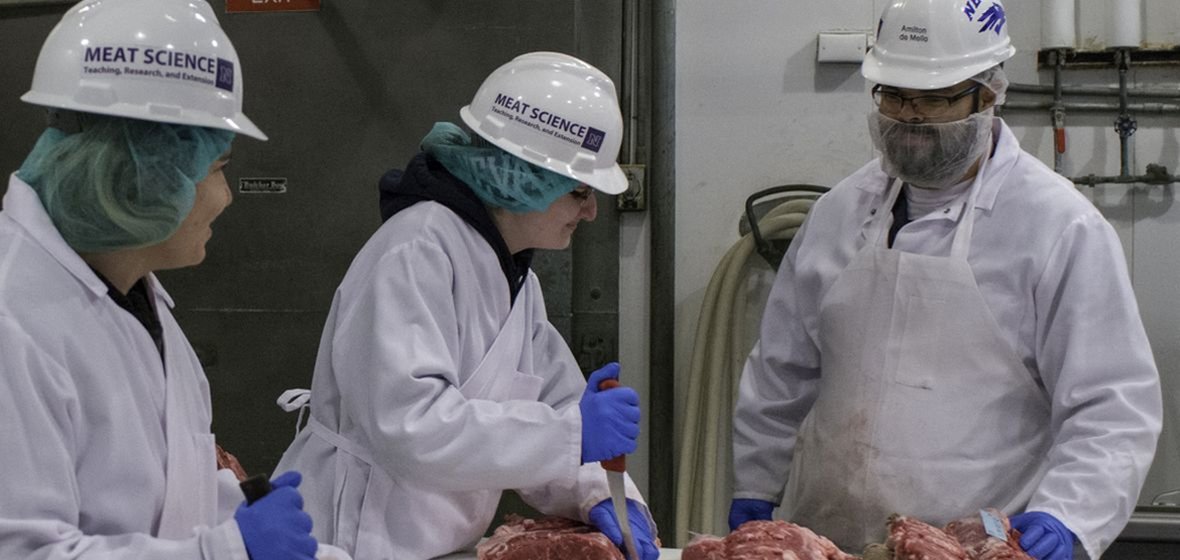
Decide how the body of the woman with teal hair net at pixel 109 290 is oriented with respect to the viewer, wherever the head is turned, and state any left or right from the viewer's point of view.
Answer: facing to the right of the viewer

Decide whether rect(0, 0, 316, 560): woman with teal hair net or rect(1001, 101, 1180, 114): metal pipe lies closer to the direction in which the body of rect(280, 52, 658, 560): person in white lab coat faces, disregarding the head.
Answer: the metal pipe

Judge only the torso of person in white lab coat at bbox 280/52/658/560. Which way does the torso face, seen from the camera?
to the viewer's right

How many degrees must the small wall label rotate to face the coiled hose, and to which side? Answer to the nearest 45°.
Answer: approximately 45° to its left

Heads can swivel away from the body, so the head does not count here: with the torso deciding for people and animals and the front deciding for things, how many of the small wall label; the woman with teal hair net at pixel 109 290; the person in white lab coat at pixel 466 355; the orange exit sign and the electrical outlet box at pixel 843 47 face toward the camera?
3

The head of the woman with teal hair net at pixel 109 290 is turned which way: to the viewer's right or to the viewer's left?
to the viewer's right

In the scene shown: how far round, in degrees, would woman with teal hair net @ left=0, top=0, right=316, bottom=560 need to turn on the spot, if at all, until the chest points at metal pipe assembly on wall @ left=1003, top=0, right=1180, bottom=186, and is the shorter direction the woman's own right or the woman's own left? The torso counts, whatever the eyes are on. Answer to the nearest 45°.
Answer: approximately 45° to the woman's own left

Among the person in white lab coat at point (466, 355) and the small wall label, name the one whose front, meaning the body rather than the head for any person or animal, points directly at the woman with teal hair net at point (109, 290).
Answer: the small wall label

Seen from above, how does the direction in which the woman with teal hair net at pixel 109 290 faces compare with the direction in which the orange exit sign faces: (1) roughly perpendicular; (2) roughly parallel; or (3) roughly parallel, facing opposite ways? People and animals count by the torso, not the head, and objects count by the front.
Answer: roughly perpendicular

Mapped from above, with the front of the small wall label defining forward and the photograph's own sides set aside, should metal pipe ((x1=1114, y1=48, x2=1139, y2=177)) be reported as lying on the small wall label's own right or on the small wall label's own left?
on the small wall label's own left
